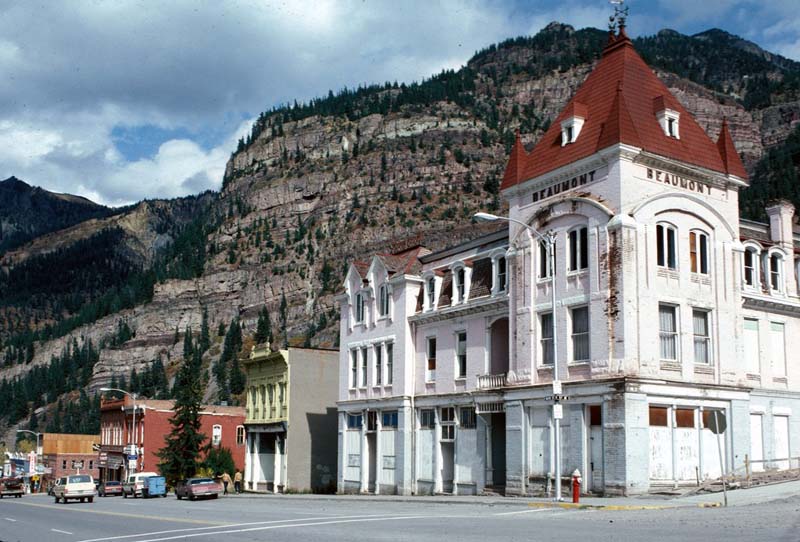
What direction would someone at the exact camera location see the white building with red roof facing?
facing the viewer and to the left of the viewer
